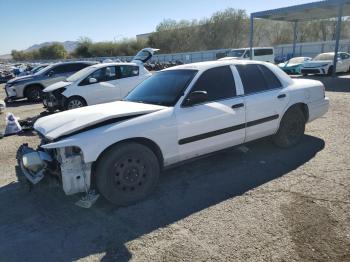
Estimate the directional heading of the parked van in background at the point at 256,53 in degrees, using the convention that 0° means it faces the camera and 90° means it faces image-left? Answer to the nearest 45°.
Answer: approximately 45°

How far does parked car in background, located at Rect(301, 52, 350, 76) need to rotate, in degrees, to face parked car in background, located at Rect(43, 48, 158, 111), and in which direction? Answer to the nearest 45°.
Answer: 0° — it already faces it

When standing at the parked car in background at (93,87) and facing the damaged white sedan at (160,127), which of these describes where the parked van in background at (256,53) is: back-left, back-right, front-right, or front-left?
back-left

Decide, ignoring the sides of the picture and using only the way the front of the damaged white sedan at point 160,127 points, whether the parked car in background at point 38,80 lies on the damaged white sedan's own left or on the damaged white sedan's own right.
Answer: on the damaged white sedan's own right

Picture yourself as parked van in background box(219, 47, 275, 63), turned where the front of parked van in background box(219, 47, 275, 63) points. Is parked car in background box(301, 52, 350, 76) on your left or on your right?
on your left

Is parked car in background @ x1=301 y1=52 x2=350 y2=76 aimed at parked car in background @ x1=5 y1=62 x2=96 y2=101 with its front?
yes
